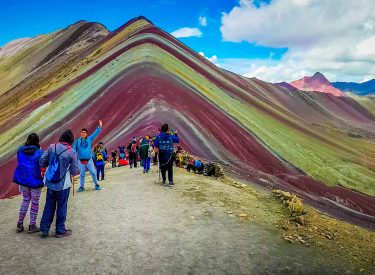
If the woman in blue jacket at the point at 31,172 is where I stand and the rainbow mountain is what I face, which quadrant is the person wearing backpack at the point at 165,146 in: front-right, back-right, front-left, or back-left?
front-right

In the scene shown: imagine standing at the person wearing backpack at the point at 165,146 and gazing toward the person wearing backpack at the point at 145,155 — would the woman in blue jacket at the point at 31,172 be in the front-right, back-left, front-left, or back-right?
back-left

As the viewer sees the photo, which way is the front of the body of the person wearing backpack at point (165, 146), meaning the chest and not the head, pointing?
away from the camera

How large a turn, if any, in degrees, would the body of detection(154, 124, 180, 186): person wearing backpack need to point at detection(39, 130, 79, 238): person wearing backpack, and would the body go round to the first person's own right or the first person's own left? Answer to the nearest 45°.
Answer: approximately 135° to the first person's own left

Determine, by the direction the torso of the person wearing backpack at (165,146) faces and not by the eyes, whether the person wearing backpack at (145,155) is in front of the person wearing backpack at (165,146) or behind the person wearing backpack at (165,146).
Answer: in front

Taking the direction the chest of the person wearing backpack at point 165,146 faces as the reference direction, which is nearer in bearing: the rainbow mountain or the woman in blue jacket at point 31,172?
the rainbow mountain

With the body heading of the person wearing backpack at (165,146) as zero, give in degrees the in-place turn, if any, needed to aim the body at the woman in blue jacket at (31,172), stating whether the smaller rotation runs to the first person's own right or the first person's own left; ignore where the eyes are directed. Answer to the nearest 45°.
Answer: approximately 135° to the first person's own left

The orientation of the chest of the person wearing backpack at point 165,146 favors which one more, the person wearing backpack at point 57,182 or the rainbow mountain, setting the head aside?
the rainbow mountain

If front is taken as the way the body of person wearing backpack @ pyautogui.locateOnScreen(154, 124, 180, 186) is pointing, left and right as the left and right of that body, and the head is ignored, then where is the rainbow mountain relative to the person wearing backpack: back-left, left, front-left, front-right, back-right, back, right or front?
front

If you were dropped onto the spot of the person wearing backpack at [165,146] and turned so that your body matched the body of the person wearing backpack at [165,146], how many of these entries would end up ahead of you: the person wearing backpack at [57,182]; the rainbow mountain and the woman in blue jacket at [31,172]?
1
